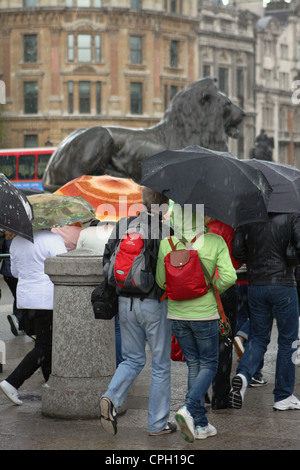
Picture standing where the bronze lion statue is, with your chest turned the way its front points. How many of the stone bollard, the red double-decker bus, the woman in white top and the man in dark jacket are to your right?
3

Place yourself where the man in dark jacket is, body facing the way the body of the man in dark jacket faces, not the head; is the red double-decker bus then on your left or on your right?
on your left

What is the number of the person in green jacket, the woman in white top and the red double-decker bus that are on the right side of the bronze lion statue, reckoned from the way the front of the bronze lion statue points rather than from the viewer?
2

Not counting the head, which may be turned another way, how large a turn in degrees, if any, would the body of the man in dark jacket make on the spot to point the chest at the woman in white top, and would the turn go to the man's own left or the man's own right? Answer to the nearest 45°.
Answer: approximately 135° to the man's own left

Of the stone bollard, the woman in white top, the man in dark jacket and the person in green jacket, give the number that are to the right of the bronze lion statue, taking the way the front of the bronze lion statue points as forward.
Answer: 4

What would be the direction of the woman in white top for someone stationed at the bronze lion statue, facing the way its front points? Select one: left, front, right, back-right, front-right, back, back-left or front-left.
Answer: right

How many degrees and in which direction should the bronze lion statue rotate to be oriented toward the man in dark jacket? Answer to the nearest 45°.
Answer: approximately 90° to its right

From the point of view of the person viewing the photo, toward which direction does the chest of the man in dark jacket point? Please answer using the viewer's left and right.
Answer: facing away from the viewer and to the right of the viewer

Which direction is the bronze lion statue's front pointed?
to the viewer's right

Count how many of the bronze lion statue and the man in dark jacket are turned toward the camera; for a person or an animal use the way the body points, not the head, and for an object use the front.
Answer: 0

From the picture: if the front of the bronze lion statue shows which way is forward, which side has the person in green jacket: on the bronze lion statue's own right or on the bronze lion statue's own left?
on the bronze lion statue's own right
